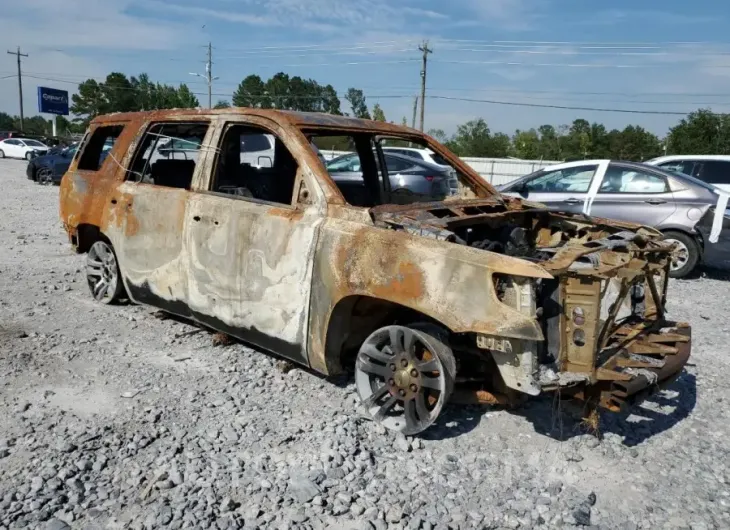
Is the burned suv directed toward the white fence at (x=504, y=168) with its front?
no

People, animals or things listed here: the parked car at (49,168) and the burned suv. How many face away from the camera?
0

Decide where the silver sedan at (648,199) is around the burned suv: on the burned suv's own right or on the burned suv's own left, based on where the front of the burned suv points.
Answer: on the burned suv's own left

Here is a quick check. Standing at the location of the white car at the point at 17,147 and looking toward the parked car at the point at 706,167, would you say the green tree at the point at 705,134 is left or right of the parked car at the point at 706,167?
left

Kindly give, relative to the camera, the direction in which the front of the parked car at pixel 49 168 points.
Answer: facing the viewer and to the left of the viewer

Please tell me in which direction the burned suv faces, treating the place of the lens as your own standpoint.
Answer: facing the viewer and to the right of the viewer

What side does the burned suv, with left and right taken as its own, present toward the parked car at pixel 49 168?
back

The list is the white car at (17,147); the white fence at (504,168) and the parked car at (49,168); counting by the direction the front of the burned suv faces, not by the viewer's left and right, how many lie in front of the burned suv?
0

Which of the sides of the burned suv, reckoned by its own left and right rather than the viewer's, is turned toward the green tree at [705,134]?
left

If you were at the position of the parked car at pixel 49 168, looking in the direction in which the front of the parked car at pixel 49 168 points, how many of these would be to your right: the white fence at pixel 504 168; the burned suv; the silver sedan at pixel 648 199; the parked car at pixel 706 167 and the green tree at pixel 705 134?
0

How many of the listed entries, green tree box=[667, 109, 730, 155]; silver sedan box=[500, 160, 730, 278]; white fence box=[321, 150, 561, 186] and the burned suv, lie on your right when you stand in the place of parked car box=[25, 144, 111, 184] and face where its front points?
0

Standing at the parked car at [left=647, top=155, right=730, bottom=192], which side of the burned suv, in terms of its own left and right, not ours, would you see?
left

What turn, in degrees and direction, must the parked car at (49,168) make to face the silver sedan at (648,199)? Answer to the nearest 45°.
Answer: approximately 90° to its left
